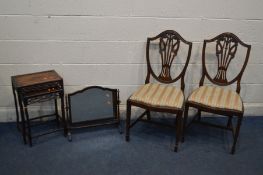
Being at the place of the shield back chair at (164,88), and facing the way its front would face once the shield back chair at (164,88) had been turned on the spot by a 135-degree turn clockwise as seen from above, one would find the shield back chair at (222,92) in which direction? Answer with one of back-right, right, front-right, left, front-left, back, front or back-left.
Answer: right

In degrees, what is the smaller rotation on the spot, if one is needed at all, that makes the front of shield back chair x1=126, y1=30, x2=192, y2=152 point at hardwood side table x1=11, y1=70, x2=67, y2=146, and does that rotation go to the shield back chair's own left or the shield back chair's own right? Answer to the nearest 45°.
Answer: approximately 45° to the shield back chair's own right

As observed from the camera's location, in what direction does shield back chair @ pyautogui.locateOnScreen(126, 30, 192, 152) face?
facing the viewer and to the left of the viewer
